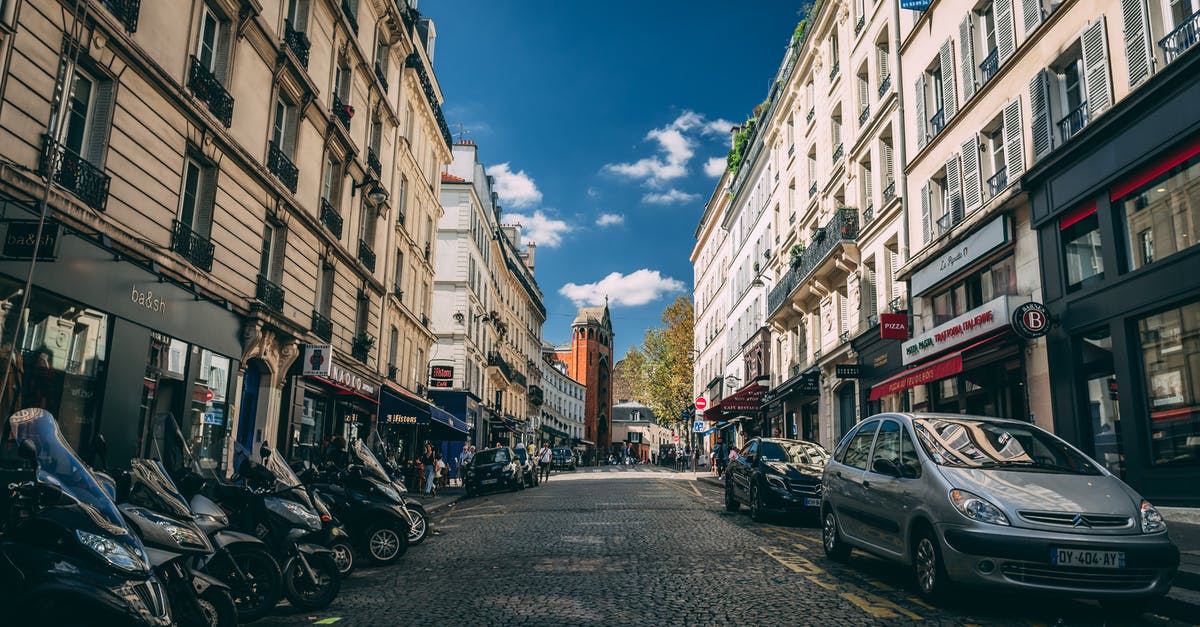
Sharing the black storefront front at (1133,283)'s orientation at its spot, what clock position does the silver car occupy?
The silver car is roughly at 11 o'clock from the black storefront front.

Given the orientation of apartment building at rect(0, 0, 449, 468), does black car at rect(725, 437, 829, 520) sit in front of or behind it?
in front

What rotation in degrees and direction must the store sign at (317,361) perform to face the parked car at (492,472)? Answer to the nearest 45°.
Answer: approximately 135° to its left

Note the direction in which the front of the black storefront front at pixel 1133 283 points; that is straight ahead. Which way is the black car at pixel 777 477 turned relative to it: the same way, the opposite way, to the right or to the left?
to the left

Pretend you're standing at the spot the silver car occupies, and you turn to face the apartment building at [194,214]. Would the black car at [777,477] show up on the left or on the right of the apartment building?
right

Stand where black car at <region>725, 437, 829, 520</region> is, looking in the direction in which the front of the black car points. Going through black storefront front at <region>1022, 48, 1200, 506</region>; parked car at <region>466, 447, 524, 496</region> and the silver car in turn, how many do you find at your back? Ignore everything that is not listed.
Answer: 1

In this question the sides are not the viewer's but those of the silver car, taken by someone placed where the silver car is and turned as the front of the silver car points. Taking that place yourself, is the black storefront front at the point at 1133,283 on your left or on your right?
on your left

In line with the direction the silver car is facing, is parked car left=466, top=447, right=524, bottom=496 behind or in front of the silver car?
behind

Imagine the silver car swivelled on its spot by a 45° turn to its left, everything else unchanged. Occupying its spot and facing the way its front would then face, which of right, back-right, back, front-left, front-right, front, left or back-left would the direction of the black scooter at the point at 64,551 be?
back-right

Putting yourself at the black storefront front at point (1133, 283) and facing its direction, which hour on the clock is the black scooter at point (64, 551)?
The black scooter is roughly at 11 o'clock from the black storefront front.

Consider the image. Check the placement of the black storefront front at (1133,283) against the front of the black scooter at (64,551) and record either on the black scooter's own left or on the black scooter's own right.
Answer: on the black scooter's own left

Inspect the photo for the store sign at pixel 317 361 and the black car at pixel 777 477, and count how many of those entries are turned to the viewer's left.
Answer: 0

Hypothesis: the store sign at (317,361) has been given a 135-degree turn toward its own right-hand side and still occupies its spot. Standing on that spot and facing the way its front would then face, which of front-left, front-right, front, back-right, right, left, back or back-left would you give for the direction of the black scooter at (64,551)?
back-left

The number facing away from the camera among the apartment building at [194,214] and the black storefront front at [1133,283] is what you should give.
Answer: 0

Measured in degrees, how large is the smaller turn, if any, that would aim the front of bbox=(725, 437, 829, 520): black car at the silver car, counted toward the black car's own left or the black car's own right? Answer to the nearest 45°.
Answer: approximately 45° to the black car's own right

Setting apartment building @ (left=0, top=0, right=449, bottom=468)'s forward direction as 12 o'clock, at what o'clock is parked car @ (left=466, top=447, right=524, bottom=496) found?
The parked car is roughly at 9 o'clock from the apartment building.
